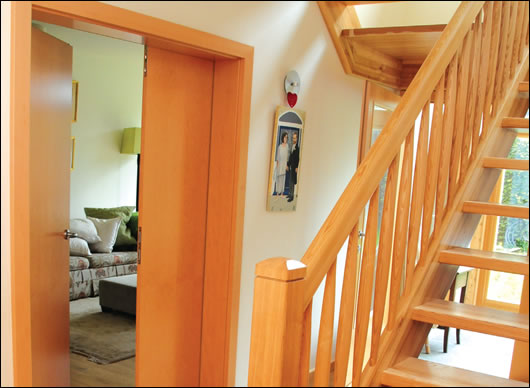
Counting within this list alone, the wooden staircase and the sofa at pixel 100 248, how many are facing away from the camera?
0

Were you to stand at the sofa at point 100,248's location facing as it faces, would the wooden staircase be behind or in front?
in front

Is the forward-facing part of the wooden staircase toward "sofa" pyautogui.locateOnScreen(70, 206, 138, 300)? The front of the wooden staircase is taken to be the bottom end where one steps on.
no

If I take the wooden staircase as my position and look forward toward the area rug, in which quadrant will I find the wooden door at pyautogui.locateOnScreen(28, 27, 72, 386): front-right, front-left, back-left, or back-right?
front-left

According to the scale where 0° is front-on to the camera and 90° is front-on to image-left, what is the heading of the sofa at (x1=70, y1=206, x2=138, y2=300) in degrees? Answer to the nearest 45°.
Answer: approximately 315°

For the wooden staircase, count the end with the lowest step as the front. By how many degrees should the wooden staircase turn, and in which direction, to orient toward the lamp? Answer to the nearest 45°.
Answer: approximately 90° to its right

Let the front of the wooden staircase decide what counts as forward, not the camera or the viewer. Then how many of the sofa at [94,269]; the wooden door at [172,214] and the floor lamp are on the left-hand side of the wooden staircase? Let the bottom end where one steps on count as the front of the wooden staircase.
0

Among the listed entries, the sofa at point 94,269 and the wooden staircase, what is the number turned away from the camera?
0

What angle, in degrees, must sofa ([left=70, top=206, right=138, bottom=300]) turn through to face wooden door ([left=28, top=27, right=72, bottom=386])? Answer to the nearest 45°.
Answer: approximately 45° to its right

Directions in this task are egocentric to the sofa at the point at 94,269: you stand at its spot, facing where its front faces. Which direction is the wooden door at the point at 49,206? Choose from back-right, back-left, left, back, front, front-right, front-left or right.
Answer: front-right

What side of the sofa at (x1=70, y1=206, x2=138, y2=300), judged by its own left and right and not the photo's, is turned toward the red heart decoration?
front

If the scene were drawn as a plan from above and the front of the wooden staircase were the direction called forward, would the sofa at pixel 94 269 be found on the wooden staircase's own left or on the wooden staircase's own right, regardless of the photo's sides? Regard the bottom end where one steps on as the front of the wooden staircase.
on the wooden staircase's own right
